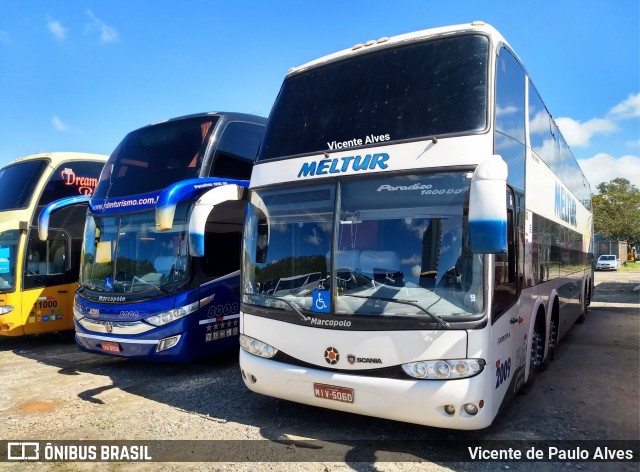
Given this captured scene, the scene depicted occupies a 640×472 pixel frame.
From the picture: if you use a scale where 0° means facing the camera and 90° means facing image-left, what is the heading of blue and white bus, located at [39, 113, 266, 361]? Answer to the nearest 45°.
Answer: approximately 45°

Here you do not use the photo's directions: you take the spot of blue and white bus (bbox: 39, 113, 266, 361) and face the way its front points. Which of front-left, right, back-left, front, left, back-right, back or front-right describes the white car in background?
back

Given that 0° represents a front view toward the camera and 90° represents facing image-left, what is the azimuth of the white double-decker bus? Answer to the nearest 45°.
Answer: approximately 45°

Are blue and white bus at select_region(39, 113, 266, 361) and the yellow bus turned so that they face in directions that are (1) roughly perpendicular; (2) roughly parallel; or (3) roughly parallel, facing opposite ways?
roughly parallel

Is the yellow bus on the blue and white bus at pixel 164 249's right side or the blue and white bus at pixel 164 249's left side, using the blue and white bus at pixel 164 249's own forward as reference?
on its right

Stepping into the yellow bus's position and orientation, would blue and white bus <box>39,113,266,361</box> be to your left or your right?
on your left

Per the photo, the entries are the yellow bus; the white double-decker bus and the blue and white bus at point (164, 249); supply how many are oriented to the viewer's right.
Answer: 0

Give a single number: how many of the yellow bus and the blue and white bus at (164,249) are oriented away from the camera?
0

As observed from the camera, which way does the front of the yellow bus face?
facing the viewer and to the left of the viewer

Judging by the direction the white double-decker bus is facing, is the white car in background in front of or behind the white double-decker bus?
behind

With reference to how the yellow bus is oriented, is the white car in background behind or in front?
behind

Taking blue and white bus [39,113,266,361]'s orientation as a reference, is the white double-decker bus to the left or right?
on its left
